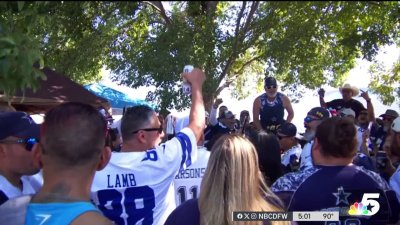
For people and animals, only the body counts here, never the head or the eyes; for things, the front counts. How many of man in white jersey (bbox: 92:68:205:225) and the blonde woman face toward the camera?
0

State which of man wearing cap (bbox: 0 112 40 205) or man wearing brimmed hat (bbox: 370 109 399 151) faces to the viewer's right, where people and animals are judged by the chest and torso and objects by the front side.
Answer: man wearing cap (bbox: 0 112 40 205)

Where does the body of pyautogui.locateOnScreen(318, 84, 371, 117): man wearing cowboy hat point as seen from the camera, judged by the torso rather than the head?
toward the camera

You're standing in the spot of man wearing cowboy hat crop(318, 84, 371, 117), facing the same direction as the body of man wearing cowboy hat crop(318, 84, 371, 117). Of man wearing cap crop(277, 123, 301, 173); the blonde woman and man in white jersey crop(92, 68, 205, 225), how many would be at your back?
0

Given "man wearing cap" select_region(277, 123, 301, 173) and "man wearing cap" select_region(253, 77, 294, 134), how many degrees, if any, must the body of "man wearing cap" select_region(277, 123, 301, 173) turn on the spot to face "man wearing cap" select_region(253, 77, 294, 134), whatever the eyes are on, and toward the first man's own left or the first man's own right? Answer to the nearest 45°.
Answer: approximately 135° to the first man's own right

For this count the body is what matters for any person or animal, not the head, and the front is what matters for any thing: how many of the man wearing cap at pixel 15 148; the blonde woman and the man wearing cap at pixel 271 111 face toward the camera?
1

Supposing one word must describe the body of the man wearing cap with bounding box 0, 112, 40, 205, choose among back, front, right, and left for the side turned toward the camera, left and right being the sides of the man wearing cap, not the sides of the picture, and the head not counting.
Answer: right

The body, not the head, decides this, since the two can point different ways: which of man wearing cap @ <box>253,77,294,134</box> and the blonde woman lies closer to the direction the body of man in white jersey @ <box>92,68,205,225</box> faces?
the man wearing cap

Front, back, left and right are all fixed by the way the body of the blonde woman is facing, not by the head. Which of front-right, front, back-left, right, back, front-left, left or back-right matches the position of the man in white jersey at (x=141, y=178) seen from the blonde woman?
front-left

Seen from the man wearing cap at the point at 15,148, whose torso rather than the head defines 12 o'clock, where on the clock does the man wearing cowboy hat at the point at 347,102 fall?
the man wearing cowboy hat at the point at 347,102 is roughly at 11 o'clock from the man wearing cap at the point at 15,148.

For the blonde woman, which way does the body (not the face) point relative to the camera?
away from the camera

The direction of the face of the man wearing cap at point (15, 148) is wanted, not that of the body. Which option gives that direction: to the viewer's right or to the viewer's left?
to the viewer's right

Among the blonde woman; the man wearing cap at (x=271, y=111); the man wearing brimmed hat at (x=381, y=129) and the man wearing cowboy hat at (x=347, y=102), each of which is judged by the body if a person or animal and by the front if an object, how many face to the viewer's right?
0

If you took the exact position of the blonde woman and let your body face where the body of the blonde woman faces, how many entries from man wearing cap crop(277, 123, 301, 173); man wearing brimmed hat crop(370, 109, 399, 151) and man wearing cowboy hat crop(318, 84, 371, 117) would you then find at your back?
0

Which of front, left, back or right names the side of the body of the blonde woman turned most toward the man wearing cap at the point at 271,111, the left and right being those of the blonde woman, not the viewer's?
front
